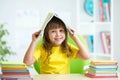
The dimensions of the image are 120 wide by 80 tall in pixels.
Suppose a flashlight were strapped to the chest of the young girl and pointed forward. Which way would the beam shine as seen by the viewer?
toward the camera

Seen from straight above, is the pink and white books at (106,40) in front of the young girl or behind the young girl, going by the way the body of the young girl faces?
behind
